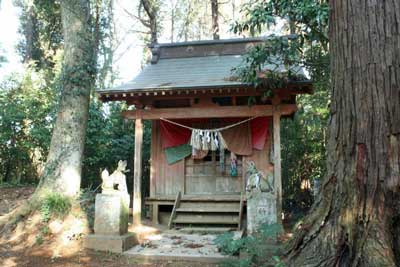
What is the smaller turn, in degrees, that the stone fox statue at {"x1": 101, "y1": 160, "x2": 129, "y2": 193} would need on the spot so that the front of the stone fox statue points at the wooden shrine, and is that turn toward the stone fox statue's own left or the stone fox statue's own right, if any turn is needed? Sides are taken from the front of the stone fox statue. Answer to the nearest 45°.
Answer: approximately 45° to the stone fox statue's own left

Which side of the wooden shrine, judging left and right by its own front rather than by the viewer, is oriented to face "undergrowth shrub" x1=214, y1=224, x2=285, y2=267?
front

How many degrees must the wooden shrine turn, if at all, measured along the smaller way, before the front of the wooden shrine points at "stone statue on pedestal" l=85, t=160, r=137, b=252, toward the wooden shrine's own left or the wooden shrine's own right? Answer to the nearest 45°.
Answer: approximately 45° to the wooden shrine's own right

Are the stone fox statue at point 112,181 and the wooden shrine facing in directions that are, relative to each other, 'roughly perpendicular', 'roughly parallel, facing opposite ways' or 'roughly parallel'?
roughly perpendicular

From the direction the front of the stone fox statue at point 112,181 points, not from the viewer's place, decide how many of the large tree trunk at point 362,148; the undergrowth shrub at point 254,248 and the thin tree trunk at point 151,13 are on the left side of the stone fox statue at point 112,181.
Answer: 1

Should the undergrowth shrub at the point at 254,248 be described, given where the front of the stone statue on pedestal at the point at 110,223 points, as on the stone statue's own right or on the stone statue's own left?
on the stone statue's own right

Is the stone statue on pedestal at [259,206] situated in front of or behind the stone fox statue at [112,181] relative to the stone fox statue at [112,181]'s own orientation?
in front

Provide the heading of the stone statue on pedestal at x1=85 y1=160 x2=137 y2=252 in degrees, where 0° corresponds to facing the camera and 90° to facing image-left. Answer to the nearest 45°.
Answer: approximately 270°

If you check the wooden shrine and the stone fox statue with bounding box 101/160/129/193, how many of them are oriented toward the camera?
1

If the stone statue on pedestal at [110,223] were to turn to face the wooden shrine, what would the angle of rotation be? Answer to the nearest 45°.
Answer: approximately 45° to its left

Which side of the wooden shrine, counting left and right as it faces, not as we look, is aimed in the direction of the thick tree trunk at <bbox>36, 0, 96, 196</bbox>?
right
